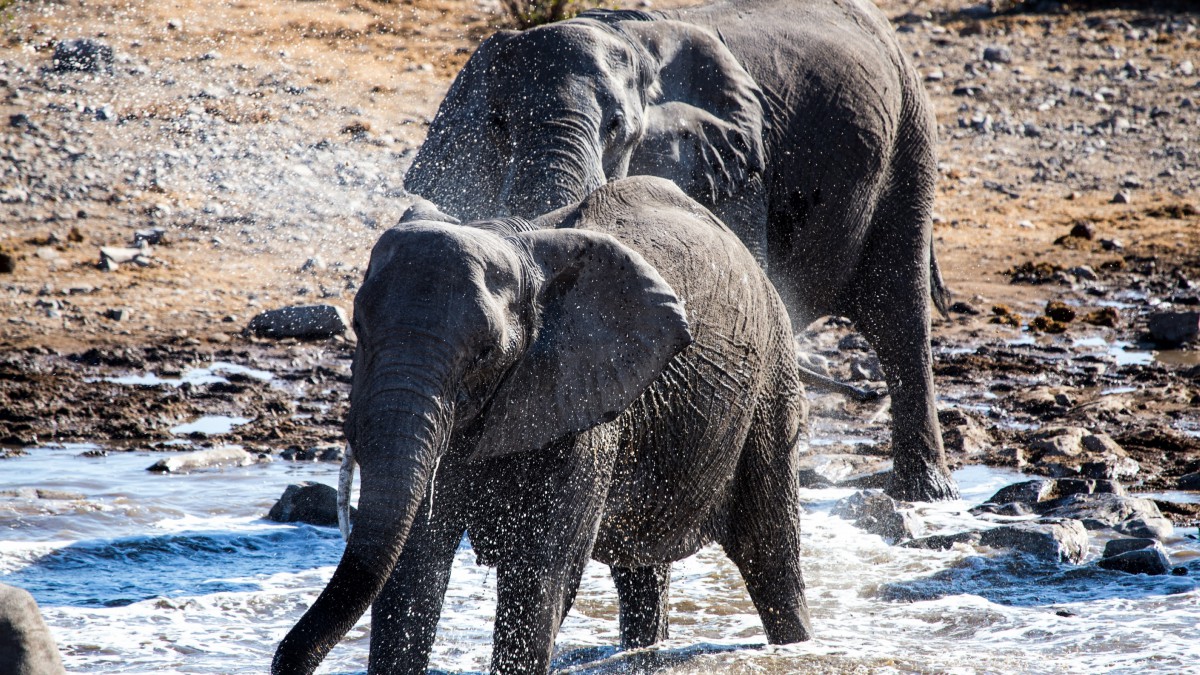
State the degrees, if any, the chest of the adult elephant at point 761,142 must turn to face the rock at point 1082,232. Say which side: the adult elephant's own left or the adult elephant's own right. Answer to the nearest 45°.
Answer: approximately 180°

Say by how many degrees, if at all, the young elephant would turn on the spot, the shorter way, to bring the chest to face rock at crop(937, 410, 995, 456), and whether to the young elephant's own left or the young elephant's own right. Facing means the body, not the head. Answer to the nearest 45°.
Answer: approximately 180°

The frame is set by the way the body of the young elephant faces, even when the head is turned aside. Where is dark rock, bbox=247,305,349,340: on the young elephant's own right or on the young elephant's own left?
on the young elephant's own right

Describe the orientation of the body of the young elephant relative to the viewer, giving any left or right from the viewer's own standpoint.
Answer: facing the viewer and to the left of the viewer

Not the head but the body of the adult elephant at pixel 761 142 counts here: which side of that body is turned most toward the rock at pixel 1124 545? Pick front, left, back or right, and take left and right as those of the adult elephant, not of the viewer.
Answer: left

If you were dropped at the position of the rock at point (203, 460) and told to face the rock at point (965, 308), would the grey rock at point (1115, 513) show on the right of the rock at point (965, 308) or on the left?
right

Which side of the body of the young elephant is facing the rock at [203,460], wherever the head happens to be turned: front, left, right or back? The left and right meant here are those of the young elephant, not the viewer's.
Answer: right

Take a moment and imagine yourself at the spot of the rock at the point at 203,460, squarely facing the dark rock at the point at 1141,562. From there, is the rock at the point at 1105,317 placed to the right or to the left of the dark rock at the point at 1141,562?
left

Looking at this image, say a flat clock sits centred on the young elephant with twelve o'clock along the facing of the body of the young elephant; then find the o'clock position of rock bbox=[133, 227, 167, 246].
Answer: The rock is roughly at 4 o'clock from the young elephant.

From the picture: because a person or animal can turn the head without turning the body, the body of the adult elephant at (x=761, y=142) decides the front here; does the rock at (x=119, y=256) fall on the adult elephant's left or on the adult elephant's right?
on the adult elephant's right

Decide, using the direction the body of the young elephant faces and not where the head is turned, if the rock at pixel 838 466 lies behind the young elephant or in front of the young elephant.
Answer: behind

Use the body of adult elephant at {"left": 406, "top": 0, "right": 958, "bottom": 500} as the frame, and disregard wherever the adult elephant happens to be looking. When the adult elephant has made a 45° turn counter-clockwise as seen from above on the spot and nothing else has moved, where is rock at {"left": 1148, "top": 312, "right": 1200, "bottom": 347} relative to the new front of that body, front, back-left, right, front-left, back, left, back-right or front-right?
back-left

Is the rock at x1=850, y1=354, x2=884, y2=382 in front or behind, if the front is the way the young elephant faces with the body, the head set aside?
behind

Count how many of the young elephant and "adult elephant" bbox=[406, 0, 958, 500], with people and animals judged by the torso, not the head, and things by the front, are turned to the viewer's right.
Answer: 0
